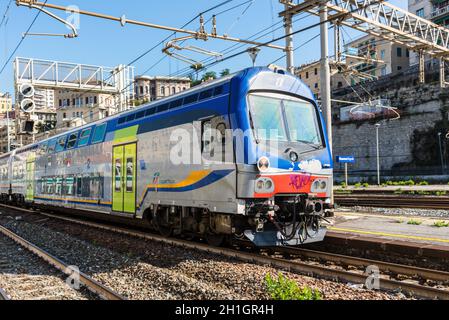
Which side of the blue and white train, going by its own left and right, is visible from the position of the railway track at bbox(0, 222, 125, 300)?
right

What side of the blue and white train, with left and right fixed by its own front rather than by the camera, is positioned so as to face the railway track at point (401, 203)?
left

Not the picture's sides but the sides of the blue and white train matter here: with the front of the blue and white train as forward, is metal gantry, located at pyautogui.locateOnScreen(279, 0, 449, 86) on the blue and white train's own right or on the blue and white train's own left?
on the blue and white train's own left

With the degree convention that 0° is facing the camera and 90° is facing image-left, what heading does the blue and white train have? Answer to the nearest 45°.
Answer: approximately 315°
